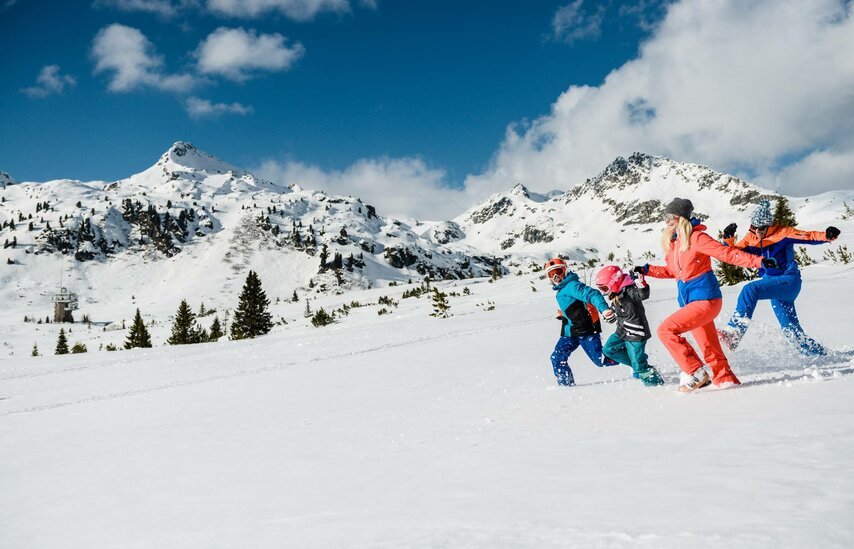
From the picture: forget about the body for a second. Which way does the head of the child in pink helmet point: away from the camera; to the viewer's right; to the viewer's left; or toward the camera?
to the viewer's left

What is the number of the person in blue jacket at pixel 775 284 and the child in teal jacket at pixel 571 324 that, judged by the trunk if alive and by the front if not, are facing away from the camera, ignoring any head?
0

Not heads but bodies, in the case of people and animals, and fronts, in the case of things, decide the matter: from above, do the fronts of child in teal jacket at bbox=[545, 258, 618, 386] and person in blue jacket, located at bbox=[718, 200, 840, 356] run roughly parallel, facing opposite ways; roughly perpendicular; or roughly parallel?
roughly parallel

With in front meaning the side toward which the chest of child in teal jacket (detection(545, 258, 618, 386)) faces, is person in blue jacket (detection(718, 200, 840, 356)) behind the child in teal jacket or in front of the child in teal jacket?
behind

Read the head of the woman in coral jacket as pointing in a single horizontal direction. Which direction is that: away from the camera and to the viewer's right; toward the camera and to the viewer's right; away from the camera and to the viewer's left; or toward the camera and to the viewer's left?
toward the camera and to the viewer's left

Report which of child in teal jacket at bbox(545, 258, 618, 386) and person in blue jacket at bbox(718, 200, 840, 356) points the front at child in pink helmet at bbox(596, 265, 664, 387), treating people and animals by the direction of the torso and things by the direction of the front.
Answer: the person in blue jacket

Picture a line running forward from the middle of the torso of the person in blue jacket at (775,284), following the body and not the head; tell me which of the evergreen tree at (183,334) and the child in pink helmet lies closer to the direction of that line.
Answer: the child in pink helmet

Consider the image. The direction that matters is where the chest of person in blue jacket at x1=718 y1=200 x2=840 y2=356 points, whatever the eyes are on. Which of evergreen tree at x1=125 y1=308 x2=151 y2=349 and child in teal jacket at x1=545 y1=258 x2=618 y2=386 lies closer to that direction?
the child in teal jacket

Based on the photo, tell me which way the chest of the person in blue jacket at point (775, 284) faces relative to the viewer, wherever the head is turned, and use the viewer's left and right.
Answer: facing the viewer and to the left of the viewer

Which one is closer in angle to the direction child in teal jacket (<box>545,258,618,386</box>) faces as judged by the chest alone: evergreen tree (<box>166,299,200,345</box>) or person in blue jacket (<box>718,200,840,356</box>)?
the evergreen tree

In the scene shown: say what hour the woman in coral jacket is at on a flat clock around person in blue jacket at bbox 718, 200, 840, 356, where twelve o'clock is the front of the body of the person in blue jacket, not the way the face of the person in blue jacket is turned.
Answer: The woman in coral jacket is roughly at 11 o'clock from the person in blue jacket.

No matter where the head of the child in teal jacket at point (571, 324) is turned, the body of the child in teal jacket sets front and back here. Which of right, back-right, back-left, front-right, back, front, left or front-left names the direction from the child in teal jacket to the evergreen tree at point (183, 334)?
right

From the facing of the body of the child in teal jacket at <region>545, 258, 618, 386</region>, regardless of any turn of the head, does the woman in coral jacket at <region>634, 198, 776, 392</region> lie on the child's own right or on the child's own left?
on the child's own left

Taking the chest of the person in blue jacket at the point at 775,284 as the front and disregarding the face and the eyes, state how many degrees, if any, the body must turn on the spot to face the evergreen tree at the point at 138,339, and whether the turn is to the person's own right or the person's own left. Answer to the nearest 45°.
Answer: approximately 45° to the person's own right

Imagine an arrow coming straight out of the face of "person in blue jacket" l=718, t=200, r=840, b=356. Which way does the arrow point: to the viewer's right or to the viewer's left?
to the viewer's left

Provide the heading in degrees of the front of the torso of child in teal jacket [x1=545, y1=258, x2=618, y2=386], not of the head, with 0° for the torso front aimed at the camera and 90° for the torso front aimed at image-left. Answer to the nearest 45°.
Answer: approximately 45°

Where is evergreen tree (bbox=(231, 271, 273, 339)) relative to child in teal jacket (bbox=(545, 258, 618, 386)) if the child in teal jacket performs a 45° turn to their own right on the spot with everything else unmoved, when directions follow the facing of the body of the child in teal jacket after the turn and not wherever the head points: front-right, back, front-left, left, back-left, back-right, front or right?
front-right
